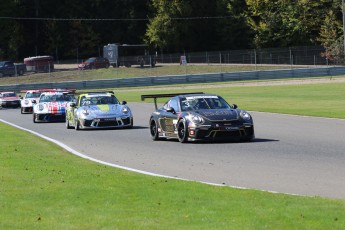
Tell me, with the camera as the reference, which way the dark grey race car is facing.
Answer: facing the viewer and to the right of the viewer

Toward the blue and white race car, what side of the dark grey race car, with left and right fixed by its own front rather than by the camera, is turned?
back
